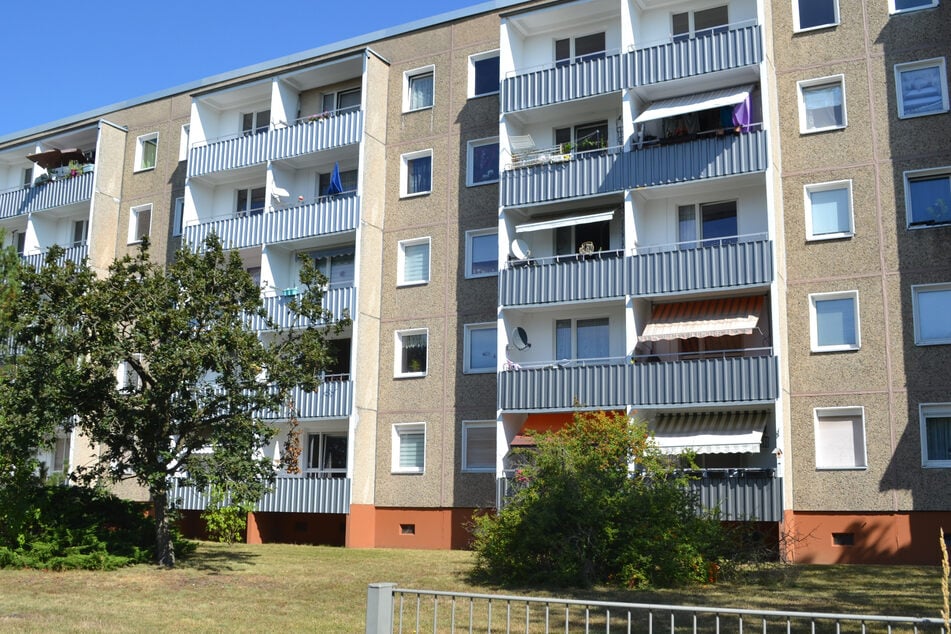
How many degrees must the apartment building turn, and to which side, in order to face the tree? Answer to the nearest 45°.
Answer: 0° — it already faces it

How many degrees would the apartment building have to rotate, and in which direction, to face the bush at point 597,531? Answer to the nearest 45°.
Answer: approximately 45° to its left

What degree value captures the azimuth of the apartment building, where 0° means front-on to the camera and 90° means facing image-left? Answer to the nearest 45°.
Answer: approximately 45°
